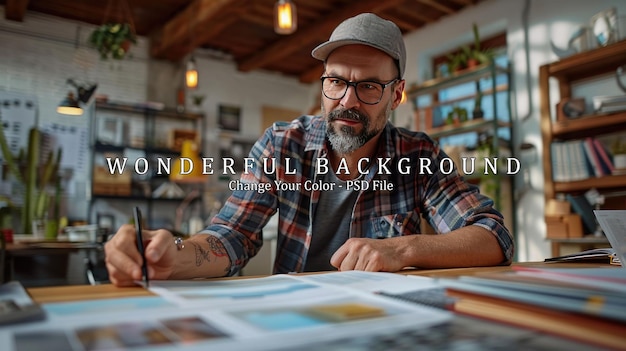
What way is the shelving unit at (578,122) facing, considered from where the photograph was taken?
facing the viewer and to the left of the viewer

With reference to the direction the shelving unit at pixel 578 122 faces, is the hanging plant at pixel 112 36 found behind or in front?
in front

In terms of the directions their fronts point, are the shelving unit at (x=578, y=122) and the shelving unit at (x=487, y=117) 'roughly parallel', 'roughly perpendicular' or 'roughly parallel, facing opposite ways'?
roughly parallel

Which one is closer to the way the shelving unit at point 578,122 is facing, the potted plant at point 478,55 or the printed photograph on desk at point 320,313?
the printed photograph on desk

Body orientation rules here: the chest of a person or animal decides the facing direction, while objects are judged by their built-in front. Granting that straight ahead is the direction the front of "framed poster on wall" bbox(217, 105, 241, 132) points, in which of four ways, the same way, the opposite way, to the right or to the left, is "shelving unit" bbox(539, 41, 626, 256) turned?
to the right

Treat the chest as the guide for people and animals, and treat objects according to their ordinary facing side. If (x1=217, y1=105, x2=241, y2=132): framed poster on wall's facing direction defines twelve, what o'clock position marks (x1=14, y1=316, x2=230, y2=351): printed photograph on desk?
The printed photograph on desk is roughly at 12 o'clock from the framed poster on wall.

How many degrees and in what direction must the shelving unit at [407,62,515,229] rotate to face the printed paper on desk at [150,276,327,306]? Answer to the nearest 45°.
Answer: approximately 45° to its left

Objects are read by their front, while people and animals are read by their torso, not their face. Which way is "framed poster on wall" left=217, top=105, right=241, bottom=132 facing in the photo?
toward the camera

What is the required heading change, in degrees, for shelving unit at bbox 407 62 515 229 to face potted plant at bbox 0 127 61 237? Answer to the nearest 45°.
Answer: approximately 45° to its right

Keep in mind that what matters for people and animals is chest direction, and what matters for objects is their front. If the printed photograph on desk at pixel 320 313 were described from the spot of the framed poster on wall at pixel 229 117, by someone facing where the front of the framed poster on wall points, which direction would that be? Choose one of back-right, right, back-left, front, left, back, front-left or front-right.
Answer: front

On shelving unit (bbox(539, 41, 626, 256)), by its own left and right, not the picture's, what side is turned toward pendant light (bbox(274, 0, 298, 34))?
front

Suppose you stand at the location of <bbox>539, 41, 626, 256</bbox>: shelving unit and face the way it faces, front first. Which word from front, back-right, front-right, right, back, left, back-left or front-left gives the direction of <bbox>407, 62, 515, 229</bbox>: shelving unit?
right

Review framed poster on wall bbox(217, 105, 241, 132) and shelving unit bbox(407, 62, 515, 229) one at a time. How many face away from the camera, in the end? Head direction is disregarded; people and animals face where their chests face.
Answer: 0

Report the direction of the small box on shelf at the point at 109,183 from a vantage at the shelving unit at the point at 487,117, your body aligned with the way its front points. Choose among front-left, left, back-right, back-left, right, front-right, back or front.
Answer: front-right
